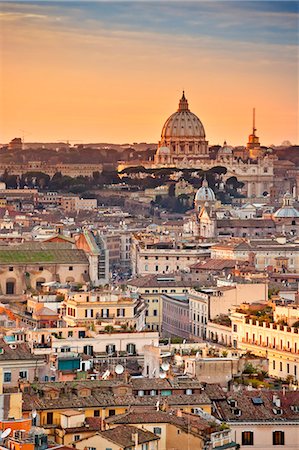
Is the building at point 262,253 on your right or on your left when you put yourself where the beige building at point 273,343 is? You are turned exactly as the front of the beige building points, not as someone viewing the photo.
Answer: on your right

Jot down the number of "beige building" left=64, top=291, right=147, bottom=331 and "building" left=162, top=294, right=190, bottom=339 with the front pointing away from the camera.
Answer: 0

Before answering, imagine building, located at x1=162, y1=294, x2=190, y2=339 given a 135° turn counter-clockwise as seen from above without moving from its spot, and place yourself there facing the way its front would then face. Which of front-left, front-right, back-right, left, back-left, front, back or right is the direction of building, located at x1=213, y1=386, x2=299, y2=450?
right

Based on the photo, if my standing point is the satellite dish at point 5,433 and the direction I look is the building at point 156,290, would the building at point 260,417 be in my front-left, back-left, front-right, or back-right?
front-right

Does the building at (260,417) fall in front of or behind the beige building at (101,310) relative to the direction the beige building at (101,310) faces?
in front

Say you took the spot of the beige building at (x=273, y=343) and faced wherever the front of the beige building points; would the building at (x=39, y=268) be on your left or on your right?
on your right

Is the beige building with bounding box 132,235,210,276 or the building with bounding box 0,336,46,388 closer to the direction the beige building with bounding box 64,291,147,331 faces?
the building

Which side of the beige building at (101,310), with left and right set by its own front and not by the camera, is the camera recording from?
front

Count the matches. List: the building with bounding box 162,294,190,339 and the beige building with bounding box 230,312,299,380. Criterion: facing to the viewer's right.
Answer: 0

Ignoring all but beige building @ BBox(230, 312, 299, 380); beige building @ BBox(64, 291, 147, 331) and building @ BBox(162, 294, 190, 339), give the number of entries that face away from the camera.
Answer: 0

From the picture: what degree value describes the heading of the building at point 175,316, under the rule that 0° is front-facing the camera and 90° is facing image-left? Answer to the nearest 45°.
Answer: approximately 45°

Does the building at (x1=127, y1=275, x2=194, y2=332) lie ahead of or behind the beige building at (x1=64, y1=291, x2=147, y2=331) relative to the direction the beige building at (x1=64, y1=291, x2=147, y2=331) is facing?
behind

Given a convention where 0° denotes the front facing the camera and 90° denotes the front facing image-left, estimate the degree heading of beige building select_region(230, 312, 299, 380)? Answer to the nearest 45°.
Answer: approximately 45°

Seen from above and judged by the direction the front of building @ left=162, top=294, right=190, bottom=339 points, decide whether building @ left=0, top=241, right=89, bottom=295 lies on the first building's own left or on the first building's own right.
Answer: on the first building's own right

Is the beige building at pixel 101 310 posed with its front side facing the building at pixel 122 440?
yes

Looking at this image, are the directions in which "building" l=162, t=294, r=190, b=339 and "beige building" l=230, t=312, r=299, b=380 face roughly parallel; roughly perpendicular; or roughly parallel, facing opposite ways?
roughly parallel
